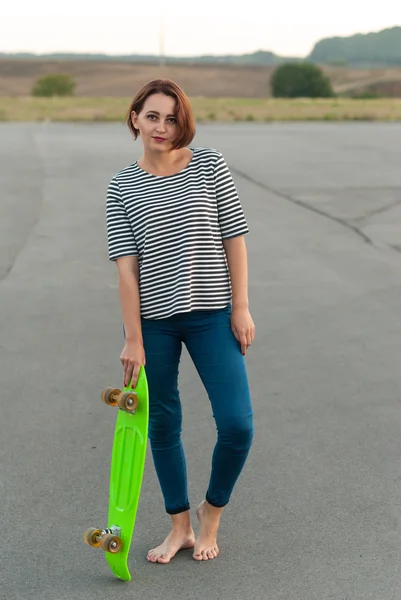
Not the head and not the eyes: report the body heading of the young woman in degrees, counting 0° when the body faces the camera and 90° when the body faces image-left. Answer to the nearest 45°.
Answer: approximately 0°
